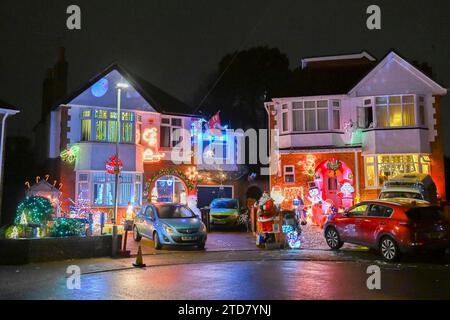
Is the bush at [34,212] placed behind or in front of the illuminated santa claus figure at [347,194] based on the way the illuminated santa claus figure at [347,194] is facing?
in front

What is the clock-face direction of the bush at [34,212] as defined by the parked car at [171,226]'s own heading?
The bush is roughly at 4 o'clock from the parked car.

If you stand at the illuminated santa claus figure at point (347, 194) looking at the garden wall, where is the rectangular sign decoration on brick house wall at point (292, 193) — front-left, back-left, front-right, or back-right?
front-right

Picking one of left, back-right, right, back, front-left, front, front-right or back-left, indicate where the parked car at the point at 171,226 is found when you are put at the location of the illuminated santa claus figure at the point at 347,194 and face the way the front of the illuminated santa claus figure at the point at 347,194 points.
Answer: front-right

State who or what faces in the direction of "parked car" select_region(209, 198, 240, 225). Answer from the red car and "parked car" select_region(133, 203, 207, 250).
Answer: the red car

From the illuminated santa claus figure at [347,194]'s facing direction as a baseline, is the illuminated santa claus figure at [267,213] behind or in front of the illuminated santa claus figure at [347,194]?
in front

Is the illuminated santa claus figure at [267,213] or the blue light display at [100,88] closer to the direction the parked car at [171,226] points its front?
the illuminated santa claus figure

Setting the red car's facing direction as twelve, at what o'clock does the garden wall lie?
The garden wall is roughly at 10 o'clock from the red car.

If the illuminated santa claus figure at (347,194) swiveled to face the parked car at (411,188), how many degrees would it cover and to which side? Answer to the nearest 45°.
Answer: approximately 45° to its left

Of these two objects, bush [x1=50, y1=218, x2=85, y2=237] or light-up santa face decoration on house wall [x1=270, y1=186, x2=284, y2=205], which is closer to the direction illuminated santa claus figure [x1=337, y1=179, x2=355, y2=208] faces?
the bush

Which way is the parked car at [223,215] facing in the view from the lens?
facing the viewer

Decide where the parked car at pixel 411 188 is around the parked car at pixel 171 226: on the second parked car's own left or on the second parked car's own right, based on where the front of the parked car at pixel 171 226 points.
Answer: on the second parked car's own left

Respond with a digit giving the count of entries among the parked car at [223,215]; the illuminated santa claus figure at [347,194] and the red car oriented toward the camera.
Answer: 2

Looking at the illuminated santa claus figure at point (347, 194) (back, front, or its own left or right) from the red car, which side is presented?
front
